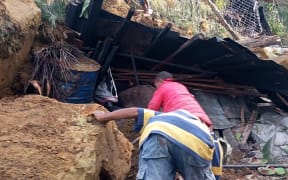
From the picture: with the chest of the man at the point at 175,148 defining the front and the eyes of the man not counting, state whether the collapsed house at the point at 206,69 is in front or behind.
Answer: in front

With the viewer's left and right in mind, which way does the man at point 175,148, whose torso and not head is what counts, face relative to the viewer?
facing away from the viewer

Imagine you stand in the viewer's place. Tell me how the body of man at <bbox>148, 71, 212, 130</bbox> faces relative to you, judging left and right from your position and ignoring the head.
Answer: facing away from the viewer and to the left of the viewer

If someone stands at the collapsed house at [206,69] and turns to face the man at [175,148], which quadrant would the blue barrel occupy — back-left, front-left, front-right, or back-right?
front-right

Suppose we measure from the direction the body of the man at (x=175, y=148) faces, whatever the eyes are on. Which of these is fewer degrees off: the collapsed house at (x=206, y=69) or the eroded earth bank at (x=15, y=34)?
the collapsed house

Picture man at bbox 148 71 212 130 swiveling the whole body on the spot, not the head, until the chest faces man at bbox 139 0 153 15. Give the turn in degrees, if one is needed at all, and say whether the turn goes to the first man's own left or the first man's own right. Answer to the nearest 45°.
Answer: approximately 45° to the first man's own right

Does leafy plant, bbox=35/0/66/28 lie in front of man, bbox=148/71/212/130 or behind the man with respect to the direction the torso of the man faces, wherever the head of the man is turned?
in front

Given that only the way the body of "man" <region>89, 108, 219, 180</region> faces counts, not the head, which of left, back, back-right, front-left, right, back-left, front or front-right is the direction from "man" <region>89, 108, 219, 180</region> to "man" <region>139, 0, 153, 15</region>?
front

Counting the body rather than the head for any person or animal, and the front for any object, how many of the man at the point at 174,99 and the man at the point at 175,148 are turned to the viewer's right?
0

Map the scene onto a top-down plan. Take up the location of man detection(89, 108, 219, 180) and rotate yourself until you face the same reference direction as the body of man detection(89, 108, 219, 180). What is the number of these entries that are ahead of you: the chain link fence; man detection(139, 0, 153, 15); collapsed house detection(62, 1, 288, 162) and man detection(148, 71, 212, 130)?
4

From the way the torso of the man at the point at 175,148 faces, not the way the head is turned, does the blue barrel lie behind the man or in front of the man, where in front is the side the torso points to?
in front
